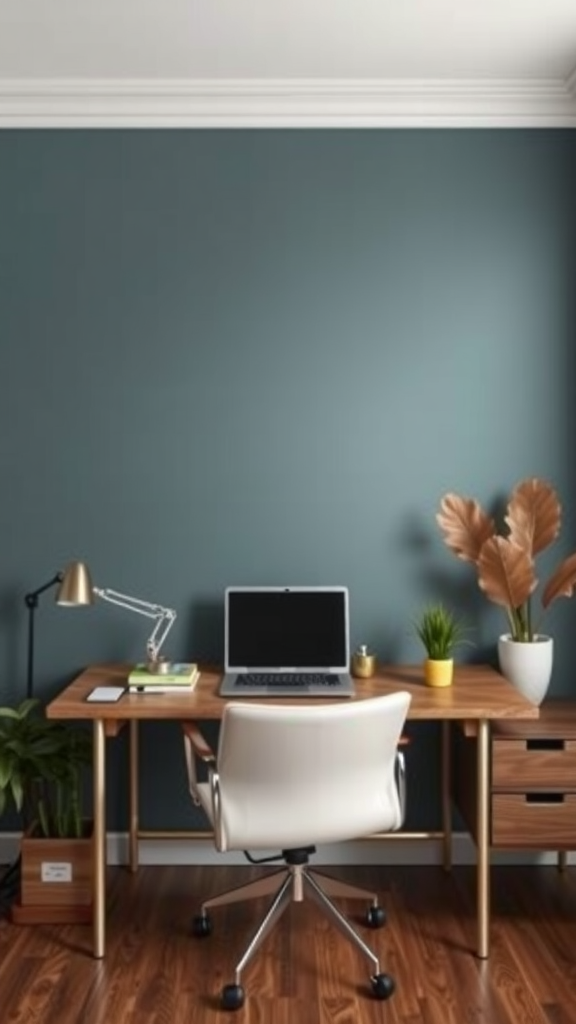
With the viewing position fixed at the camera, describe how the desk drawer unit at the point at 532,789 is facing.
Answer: facing the viewer

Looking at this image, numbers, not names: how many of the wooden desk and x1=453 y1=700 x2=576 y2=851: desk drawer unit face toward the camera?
2

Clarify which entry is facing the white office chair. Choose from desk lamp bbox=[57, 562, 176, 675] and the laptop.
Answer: the laptop

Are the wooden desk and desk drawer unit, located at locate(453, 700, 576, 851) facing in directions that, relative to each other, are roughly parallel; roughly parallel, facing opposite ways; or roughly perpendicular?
roughly parallel

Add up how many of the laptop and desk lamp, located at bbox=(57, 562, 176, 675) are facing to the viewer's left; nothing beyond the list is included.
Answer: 1

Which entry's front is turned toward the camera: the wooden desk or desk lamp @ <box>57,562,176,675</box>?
the wooden desk

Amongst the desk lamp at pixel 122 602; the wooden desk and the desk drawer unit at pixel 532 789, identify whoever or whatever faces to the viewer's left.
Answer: the desk lamp

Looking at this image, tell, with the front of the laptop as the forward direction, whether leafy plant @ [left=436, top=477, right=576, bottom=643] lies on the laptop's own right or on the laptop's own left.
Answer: on the laptop's own left

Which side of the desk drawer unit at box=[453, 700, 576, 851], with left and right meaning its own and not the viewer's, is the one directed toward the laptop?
right

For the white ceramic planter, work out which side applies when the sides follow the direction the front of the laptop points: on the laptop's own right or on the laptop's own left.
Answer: on the laptop's own left

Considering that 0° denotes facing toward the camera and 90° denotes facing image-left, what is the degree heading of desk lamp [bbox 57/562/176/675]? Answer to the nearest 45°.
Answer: approximately 90°

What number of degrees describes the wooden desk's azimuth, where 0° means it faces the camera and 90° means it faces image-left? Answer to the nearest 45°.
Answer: approximately 0°

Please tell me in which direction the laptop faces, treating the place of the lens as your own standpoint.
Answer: facing the viewer

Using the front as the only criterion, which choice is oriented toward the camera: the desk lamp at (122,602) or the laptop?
the laptop
